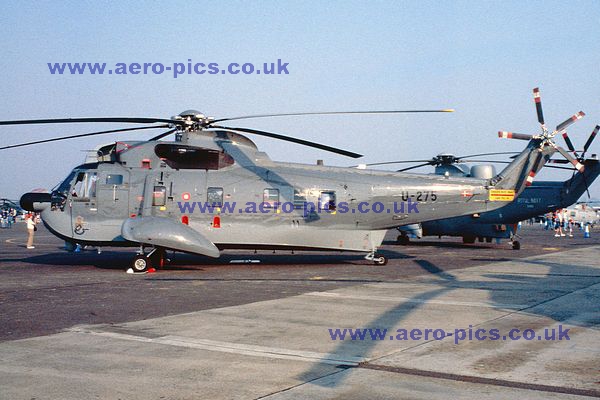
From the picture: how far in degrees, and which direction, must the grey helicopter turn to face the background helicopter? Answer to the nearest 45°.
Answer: approximately 135° to its right

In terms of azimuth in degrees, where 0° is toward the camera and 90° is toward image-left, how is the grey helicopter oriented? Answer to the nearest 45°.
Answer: approximately 90°
